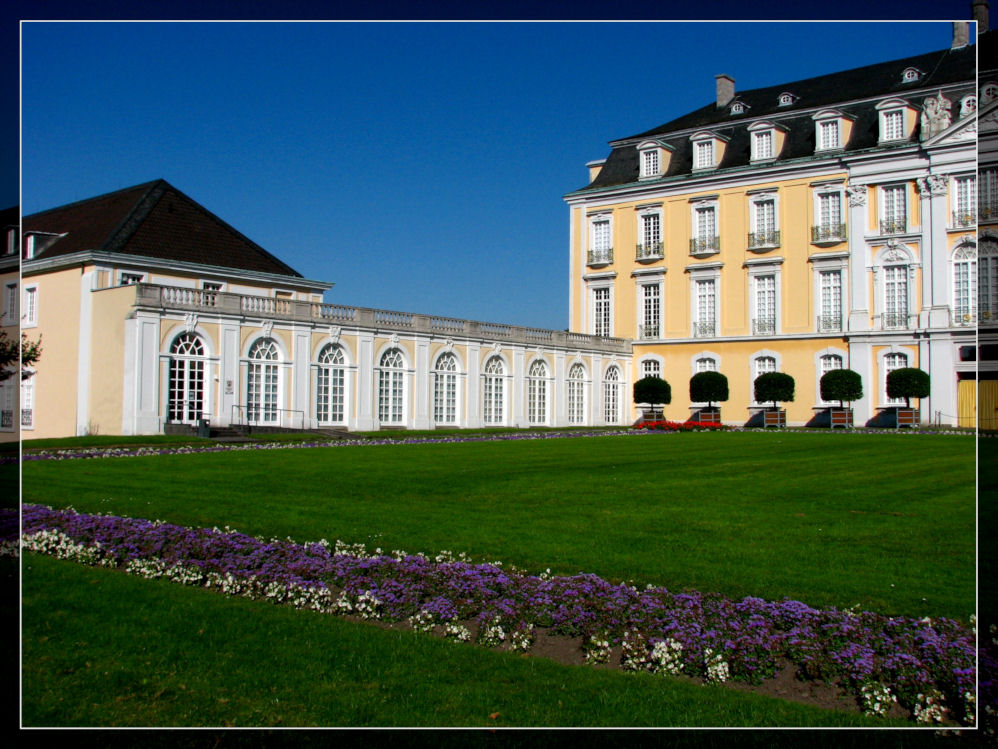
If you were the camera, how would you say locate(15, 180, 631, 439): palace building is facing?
facing the viewer and to the right of the viewer

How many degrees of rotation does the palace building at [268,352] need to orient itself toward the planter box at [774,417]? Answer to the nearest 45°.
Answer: approximately 45° to its left

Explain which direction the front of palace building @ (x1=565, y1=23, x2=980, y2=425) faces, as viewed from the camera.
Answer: facing the viewer and to the left of the viewer

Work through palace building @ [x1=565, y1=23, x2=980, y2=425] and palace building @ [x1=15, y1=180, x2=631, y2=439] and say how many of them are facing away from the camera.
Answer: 0
